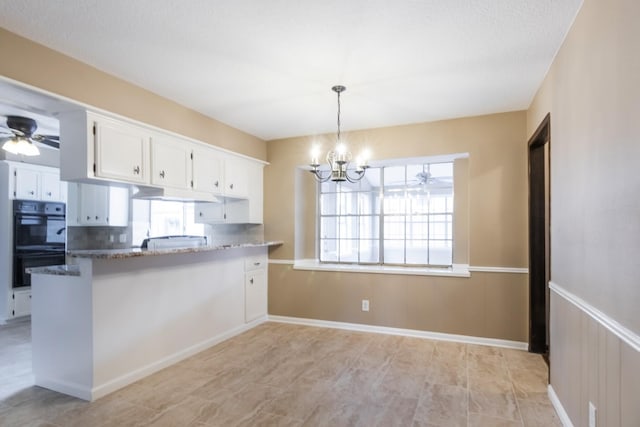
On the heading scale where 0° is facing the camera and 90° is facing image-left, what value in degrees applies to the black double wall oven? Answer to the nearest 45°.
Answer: approximately 315°

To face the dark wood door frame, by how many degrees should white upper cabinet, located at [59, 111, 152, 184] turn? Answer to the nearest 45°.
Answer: approximately 45° to its left

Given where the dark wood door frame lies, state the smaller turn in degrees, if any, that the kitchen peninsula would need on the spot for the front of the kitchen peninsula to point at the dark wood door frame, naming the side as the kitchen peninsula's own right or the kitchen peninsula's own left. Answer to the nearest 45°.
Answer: approximately 45° to the kitchen peninsula's own left

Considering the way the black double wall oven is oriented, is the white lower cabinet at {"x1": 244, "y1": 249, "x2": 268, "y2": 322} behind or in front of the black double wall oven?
in front

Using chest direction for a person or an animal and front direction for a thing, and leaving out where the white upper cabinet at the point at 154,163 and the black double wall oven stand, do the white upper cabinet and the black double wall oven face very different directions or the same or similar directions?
same or similar directions

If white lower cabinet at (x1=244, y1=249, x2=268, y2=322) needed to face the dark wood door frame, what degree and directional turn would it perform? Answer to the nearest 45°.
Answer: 0° — it already faces it

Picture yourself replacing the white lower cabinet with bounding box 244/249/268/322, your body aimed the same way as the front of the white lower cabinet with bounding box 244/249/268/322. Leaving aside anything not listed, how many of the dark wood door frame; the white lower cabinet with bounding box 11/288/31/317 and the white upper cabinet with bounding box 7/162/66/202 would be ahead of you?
1
